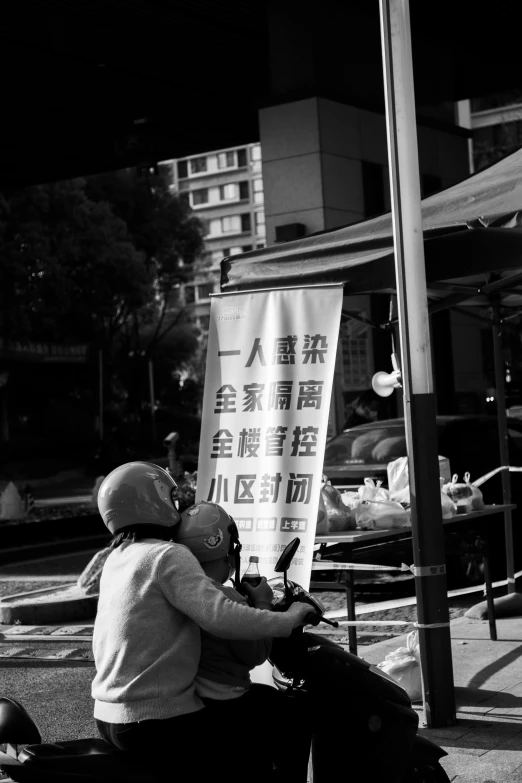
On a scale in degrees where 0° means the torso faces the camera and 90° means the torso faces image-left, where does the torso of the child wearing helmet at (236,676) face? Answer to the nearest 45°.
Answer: approximately 270°

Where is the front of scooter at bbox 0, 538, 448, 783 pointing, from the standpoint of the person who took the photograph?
facing to the right of the viewer

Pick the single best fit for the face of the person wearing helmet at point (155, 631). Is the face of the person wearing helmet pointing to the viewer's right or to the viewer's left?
to the viewer's right

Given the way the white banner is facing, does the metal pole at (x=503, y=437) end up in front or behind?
behind

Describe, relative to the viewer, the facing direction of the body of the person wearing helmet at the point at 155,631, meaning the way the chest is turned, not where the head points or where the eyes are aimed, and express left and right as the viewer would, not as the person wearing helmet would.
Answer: facing away from the viewer and to the right of the viewer

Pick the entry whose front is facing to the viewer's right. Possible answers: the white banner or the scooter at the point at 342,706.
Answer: the scooter
